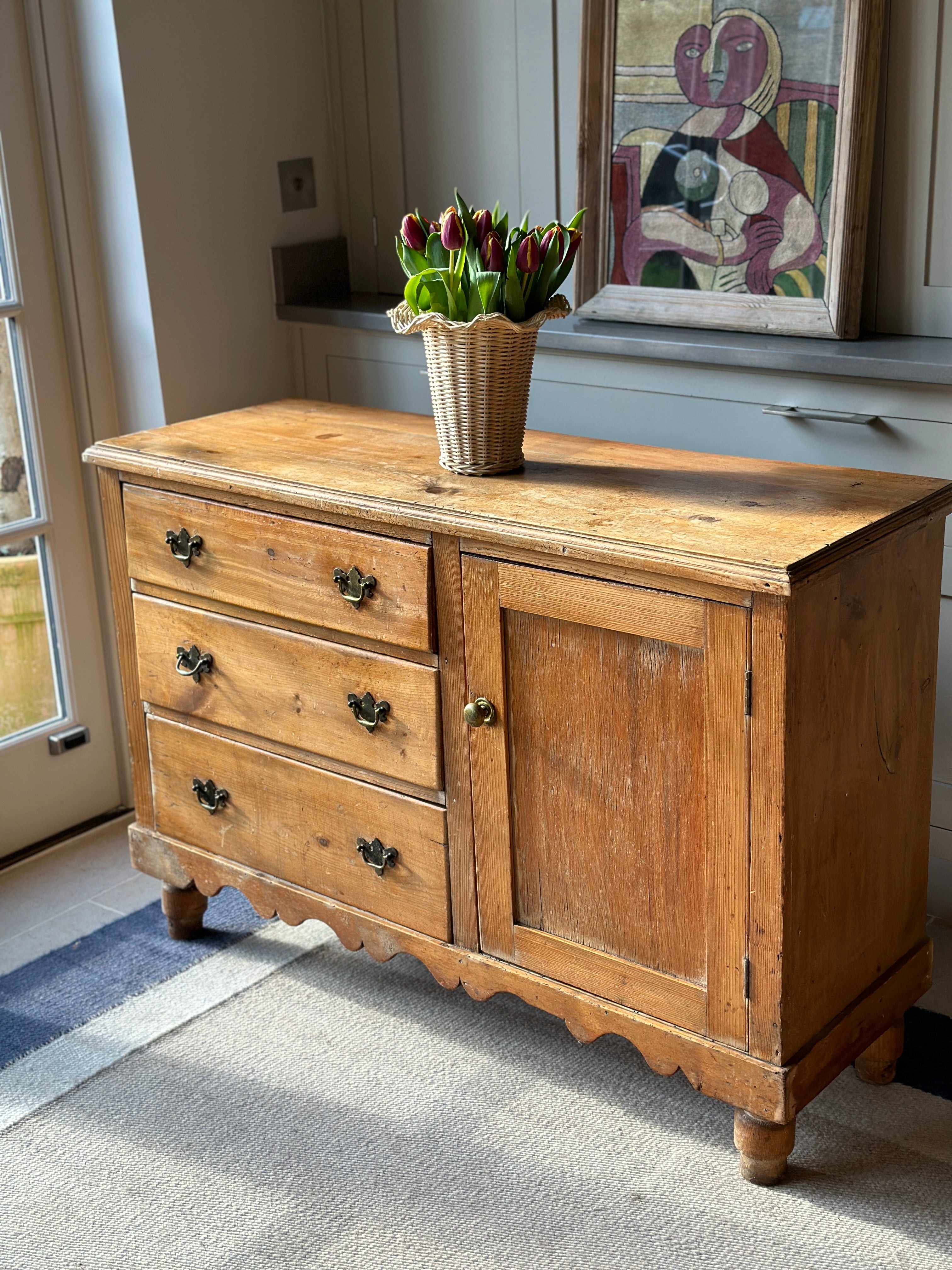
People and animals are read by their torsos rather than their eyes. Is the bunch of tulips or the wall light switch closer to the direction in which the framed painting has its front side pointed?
the bunch of tulips

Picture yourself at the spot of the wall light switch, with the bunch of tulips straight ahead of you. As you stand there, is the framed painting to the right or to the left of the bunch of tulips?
left

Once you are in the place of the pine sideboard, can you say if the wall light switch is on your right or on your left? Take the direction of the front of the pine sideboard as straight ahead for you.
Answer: on your right

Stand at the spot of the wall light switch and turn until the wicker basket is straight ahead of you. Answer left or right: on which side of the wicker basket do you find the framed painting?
left

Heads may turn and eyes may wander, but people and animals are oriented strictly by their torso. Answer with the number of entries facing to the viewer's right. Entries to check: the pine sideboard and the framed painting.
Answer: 0

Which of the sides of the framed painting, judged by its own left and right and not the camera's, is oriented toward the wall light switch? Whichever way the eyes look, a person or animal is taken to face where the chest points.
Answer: right

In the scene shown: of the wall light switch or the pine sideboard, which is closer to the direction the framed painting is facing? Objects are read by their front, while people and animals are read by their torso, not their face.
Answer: the pine sideboard

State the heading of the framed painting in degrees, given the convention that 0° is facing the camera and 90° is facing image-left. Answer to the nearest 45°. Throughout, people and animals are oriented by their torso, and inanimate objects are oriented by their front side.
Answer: approximately 45°

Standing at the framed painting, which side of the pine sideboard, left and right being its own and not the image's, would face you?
back
